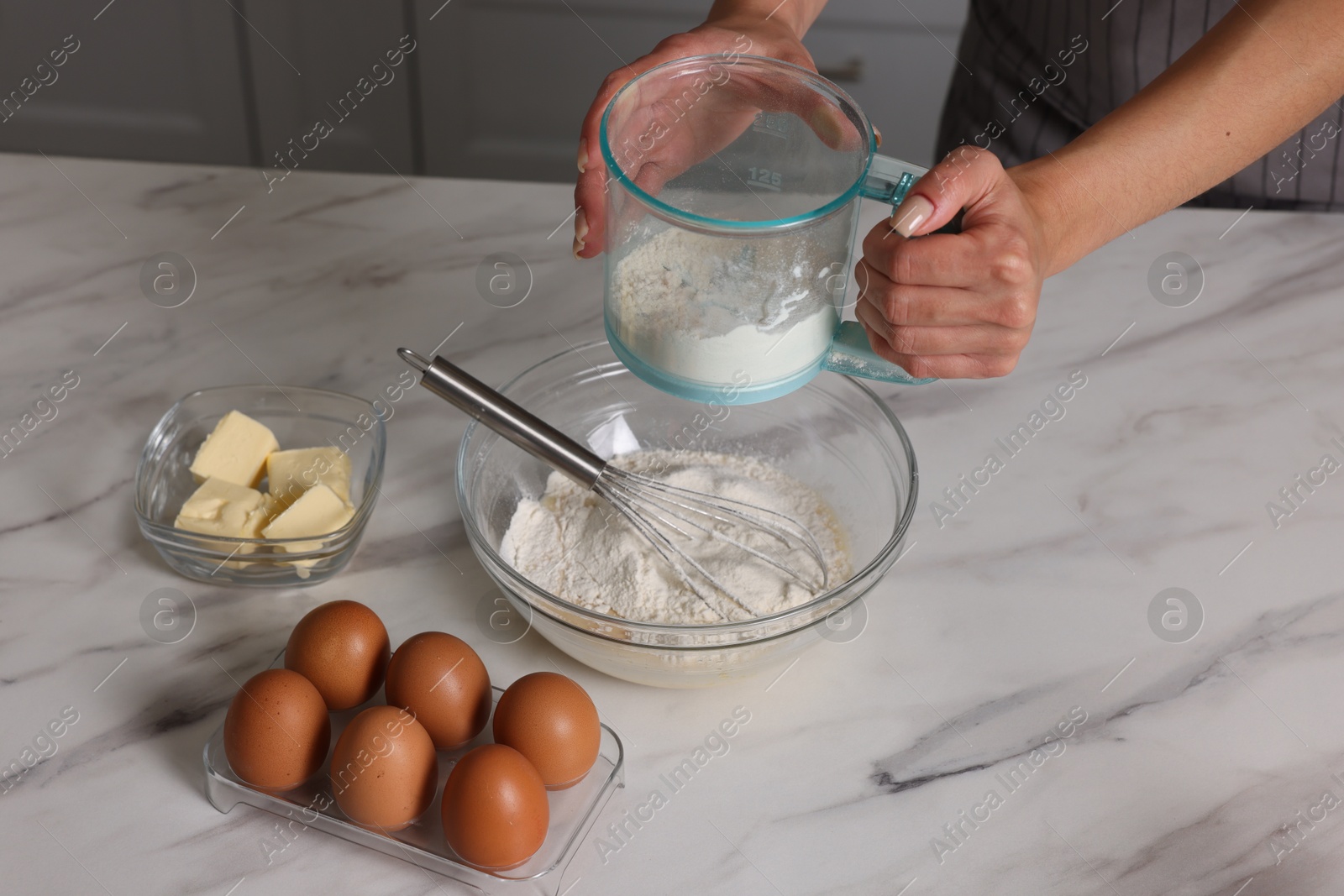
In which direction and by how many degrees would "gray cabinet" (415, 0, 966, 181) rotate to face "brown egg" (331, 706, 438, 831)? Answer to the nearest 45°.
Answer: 0° — it already faces it

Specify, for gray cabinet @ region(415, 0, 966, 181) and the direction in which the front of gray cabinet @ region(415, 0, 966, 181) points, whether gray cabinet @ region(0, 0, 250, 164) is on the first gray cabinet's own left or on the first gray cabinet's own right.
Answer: on the first gray cabinet's own right

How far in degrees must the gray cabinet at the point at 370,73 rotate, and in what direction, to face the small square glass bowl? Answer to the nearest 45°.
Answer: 0° — it already faces it

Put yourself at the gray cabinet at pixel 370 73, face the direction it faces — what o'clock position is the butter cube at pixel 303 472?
The butter cube is roughly at 12 o'clock from the gray cabinet.

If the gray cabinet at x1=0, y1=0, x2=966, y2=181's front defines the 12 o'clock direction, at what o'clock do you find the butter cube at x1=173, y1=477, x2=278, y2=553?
The butter cube is roughly at 12 o'clock from the gray cabinet.

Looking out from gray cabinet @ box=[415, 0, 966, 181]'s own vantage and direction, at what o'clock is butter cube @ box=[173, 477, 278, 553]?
The butter cube is roughly at 12 o'clock from the gray cabinet.

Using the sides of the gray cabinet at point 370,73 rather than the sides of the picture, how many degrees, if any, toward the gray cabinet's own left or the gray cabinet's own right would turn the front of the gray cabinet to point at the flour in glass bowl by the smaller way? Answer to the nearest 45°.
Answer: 0° — it already faces it

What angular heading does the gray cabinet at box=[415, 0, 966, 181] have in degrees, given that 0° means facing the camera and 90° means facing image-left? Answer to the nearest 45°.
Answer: approximately 0°
